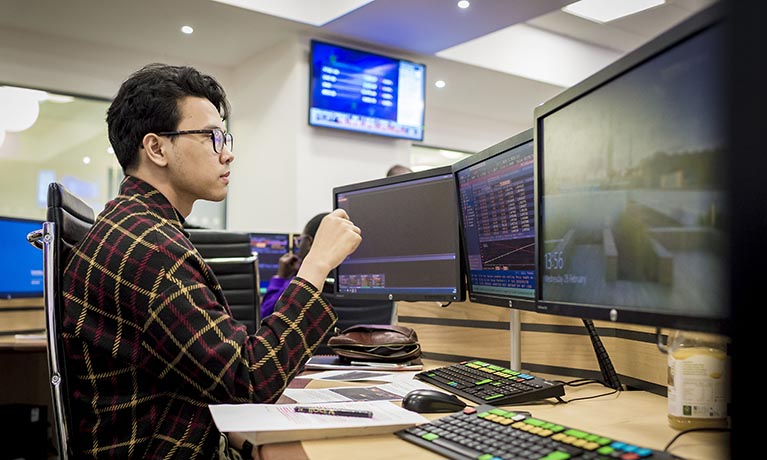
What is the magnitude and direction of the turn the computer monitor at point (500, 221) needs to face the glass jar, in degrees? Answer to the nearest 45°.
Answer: approximately 90° to its left

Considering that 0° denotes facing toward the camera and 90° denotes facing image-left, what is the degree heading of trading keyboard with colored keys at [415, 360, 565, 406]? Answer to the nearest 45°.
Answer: approximately 45°

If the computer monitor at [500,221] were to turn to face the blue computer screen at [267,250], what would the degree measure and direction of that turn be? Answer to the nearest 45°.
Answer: approximately 90° to its right

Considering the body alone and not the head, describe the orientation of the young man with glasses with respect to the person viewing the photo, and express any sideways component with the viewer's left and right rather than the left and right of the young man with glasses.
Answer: facing to the right of the viewer

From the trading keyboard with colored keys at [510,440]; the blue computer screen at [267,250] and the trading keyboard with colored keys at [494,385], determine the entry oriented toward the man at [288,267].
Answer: the blue computer screen

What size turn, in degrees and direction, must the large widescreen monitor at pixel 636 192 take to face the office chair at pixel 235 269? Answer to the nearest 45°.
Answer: approximately 90° to its right

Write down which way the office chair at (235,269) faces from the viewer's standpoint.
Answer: facing away from the viewer

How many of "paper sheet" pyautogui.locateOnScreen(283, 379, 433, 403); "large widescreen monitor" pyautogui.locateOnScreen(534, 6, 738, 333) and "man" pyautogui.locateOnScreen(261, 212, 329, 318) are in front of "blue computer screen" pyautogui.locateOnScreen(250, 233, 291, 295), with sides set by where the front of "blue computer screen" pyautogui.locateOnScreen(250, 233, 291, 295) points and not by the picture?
3

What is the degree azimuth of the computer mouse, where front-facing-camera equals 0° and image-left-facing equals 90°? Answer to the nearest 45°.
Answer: approximately 270°

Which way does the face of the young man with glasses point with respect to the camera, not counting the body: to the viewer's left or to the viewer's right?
to the viewer's right

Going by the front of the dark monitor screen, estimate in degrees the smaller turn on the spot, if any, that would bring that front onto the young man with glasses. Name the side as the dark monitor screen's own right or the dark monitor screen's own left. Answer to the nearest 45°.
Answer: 0° — it already faces them

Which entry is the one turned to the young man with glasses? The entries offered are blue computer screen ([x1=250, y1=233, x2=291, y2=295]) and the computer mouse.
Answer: the blue computer screen
